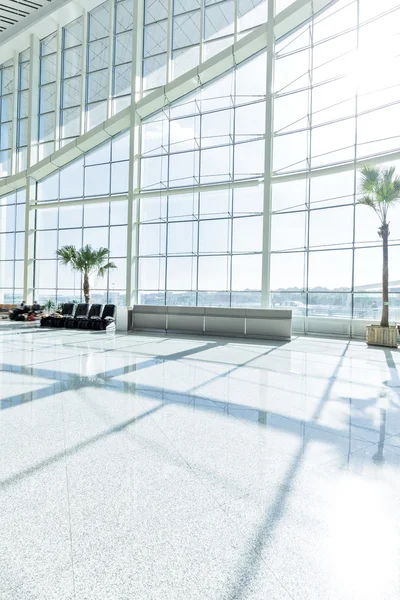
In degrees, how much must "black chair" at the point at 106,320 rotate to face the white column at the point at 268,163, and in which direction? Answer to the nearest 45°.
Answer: approximately 90° to its left

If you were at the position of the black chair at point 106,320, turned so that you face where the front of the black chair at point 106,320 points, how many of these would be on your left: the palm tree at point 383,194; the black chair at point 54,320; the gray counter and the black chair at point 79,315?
2

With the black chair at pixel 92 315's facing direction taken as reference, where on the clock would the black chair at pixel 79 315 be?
the black chair at pixel 79 315 is roughly at 3 o'clock from the black chair at pixel 92 315.

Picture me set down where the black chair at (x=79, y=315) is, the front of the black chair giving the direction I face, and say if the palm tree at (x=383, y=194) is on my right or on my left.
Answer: on my left

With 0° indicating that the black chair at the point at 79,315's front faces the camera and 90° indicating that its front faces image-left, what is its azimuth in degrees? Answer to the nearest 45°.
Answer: approximately 45°

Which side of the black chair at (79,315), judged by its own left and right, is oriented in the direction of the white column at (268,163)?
left

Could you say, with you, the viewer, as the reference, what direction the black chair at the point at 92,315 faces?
facing the viewer and to the left of the viewer

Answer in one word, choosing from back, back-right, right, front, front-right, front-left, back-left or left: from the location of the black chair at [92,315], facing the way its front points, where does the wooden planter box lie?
left

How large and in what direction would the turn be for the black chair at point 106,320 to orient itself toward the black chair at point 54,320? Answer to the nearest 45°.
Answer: approximately 90° to its right

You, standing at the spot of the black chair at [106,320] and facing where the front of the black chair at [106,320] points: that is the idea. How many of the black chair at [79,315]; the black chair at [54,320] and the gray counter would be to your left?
1

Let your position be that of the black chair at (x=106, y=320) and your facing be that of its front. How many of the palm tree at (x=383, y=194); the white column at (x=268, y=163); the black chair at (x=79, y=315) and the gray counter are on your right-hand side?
1

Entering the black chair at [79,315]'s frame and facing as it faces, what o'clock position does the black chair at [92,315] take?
the black chair at [92,315] is roughly at 9 o'clock from the black chair at [79,315].

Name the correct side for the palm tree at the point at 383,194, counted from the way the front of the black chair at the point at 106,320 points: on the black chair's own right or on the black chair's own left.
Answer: on the black chair's own left
